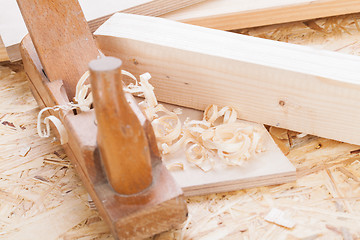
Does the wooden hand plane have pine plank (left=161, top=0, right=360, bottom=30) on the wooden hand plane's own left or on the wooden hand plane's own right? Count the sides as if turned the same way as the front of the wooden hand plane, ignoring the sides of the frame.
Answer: on the wooden hand plane's own left

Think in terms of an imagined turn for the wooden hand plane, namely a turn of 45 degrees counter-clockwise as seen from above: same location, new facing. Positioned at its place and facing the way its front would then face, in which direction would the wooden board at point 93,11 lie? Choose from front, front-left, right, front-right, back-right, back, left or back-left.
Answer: left

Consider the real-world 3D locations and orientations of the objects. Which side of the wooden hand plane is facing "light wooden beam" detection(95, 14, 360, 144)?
left

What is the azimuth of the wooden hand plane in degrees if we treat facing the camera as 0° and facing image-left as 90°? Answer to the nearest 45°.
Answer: approximately 315°
